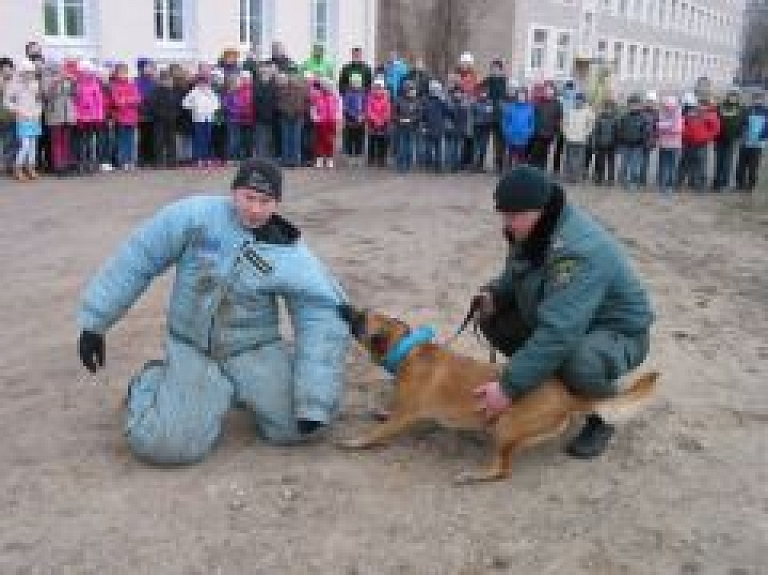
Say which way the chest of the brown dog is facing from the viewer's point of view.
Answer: to the viewer's left

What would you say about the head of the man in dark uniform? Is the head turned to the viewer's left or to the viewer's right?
to the viewer's left
